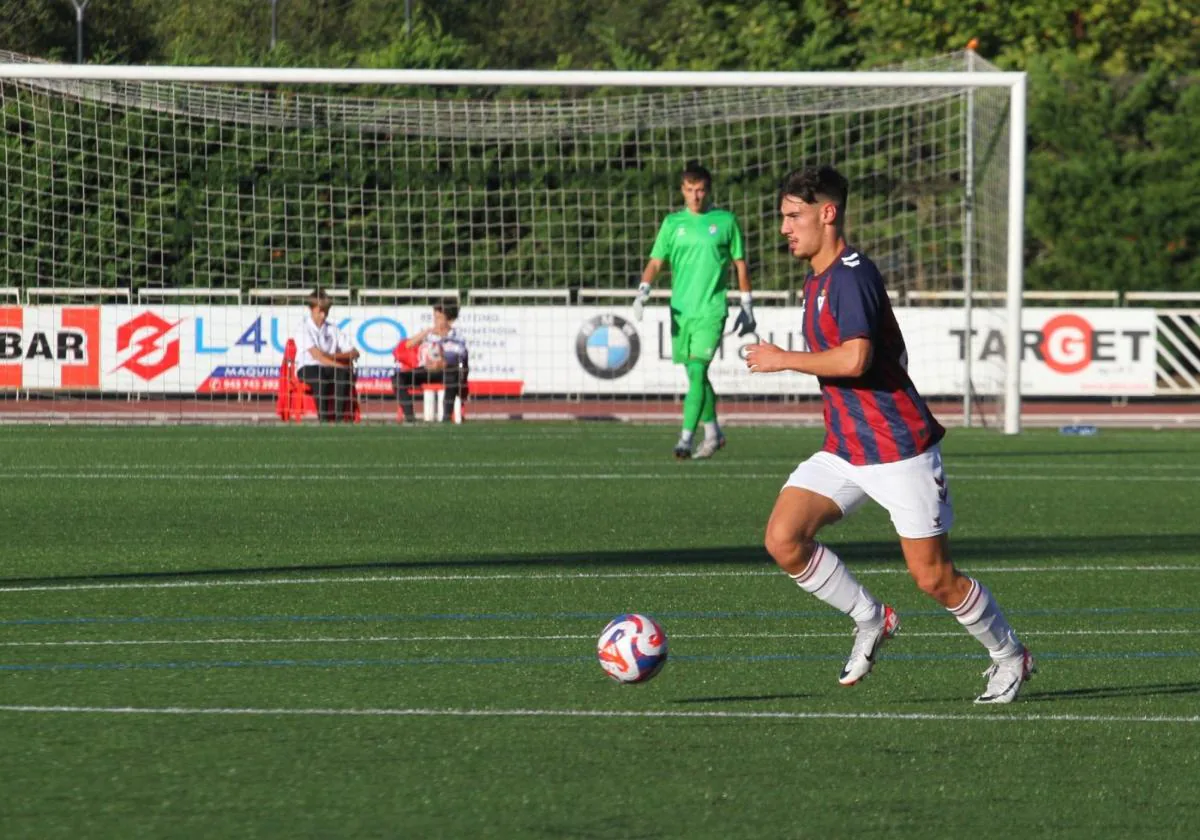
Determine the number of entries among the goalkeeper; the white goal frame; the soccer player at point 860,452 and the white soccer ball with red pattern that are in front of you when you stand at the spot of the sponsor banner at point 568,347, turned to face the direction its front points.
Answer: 4

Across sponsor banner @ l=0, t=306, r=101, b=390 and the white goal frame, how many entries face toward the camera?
2

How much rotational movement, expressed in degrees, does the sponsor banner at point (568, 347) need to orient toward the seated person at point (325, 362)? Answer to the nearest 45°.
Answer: approximately 45° to its right

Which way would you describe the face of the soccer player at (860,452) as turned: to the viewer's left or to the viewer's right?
to the viewer's left

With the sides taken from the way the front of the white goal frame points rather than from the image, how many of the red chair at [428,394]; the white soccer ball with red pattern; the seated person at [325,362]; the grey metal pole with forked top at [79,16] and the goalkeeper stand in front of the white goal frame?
2
